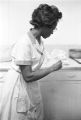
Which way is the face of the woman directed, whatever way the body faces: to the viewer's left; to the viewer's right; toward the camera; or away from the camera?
to the viewer's right

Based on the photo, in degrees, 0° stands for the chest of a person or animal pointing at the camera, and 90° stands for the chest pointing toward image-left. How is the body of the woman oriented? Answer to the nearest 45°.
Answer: approximately 270°
